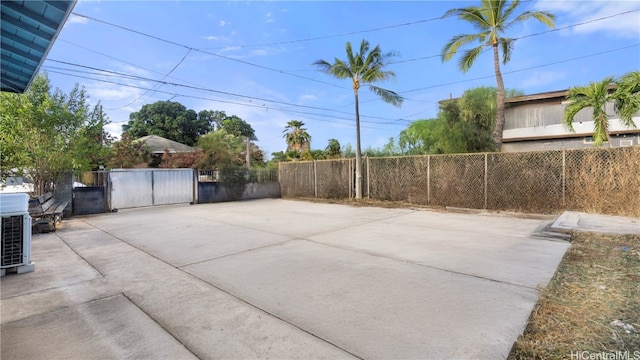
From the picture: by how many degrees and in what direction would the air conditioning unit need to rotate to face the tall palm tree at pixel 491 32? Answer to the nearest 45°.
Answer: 0° — it already faces it

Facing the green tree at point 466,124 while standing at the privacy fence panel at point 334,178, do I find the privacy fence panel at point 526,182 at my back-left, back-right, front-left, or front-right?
front-right

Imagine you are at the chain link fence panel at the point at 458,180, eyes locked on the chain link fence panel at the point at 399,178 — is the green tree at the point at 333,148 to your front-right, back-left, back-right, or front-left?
front-right

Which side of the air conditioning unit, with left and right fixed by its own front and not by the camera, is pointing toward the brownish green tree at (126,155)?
left

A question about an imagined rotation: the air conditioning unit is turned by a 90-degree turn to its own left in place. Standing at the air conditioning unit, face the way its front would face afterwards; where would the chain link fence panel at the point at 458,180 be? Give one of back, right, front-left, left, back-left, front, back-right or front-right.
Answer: right

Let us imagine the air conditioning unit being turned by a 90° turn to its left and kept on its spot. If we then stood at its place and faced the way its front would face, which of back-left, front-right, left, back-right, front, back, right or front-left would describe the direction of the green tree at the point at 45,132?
front

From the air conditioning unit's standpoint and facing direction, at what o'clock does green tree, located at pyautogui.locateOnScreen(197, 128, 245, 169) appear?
The green tree is roughly at 10 o'clock from the air conditioning unit.

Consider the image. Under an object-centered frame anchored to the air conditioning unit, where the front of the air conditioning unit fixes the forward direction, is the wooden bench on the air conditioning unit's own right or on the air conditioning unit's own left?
on the air conditioning unit's own left

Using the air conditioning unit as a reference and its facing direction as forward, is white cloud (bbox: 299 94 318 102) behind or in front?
in front

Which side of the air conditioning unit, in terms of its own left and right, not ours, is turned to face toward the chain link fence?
front

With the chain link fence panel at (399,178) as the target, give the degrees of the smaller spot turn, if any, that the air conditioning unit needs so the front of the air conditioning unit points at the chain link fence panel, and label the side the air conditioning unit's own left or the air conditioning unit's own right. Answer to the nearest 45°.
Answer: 0° — it already faces it

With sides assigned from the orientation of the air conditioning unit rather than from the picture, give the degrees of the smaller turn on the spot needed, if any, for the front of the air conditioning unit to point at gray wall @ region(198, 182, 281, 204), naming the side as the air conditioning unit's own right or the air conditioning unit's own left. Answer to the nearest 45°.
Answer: approximately 45° to the air conditioning unit's own left

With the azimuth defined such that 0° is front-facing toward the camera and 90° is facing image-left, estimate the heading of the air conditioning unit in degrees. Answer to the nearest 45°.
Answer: approximately 270°

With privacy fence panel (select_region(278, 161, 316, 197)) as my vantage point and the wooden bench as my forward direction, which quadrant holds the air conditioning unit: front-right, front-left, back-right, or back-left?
front-left
